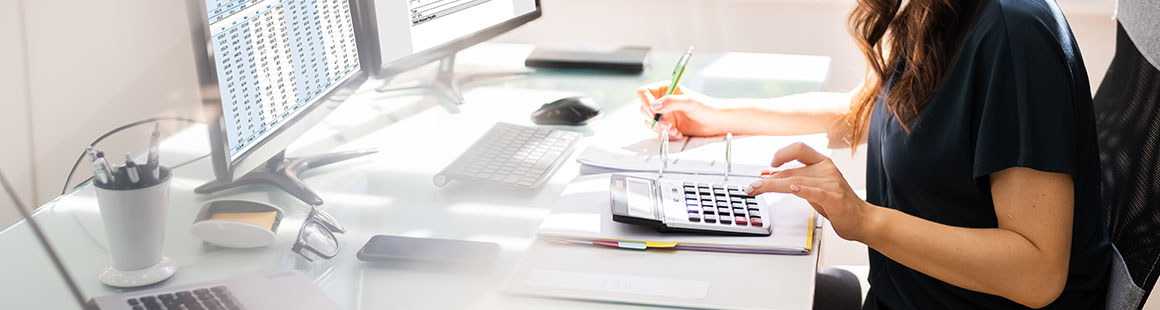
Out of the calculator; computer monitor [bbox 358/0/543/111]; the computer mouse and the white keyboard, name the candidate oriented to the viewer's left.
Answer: the computer mouse

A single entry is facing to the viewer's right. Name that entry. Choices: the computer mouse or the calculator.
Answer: the calculator

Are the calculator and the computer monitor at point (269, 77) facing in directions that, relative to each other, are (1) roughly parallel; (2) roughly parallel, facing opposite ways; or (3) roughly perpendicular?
roughly parallel

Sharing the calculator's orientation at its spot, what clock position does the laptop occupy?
The laptop is roughly at 5 o'clock from the calculator.

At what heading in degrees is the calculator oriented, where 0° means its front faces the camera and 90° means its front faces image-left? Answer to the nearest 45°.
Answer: approximately 270°

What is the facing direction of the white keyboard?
to the viewer's right

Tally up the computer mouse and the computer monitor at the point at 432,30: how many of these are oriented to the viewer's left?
1

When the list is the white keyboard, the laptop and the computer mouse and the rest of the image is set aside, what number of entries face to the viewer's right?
2

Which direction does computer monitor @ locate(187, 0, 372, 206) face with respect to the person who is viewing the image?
facing the viewer and to the right of the viewer

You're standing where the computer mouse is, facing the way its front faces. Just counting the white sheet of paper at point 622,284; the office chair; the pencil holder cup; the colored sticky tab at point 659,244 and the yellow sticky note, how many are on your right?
0

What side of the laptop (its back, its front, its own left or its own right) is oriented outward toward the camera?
right

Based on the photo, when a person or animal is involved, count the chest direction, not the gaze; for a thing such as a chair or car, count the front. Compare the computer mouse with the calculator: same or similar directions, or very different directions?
very different directions

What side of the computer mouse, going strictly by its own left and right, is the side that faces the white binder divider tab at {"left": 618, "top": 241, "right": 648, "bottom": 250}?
left

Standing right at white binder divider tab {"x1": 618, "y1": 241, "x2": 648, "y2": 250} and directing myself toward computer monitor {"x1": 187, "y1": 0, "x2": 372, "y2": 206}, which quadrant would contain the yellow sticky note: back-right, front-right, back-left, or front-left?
front-left
